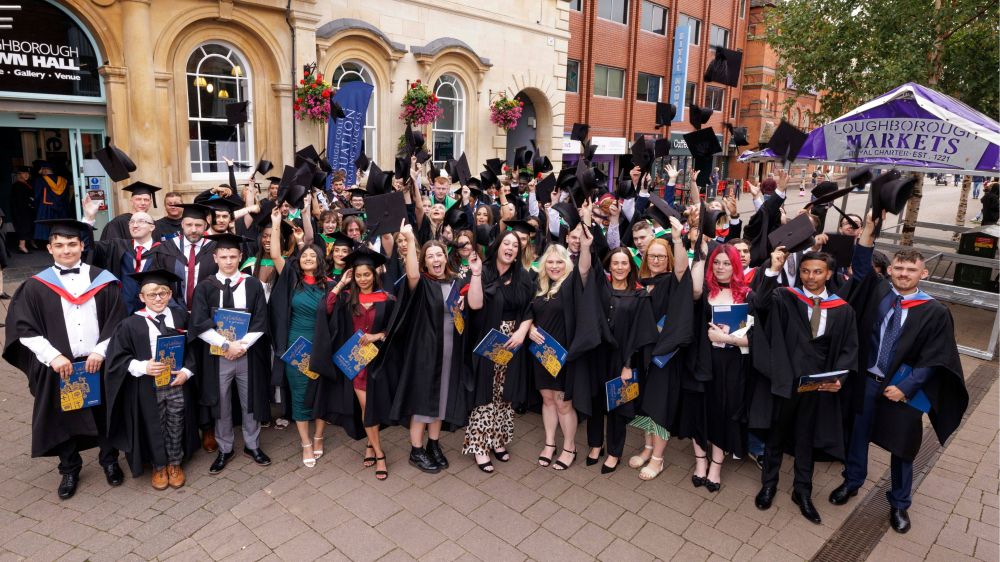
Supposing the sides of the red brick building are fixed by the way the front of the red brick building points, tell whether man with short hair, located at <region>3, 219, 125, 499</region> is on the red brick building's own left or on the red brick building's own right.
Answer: on the red brick building's own right

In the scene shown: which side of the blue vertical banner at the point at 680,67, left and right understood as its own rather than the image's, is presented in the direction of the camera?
front

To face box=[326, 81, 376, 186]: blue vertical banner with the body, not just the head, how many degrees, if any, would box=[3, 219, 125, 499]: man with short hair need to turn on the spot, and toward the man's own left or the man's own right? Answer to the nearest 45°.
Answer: approximately 135° to the man's own left

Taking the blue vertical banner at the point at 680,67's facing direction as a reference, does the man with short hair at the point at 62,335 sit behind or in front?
in front

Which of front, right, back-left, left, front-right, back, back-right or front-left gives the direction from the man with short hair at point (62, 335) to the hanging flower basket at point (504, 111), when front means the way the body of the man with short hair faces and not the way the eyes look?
back-left

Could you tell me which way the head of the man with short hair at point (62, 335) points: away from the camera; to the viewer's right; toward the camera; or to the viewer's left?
toward the camera

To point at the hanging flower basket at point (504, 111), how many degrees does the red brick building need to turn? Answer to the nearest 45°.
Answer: approximately 45° to its right

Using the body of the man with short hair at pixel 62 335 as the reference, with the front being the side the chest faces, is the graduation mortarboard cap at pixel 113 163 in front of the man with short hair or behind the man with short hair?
behind

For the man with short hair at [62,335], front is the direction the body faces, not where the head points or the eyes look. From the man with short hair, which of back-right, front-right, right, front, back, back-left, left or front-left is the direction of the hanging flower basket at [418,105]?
back-left

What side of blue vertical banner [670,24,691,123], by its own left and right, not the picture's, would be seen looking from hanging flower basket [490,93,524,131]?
front

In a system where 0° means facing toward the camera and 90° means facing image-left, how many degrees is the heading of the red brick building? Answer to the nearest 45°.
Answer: approximately 315°

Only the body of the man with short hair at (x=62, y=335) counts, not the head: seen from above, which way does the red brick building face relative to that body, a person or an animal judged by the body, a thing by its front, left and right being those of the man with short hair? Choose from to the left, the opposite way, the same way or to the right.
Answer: the same way
